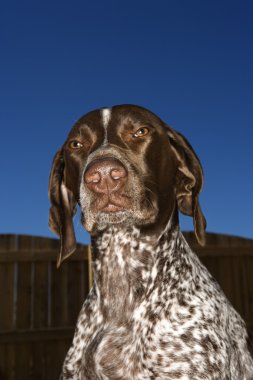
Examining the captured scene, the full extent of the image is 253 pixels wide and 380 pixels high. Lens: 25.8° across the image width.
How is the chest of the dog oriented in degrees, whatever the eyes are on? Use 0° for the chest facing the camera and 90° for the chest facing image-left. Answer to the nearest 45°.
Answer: approximately 45°

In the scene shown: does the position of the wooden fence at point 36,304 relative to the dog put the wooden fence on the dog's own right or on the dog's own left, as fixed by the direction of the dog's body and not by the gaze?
on the dog's own right
